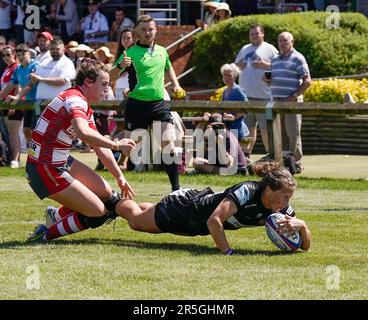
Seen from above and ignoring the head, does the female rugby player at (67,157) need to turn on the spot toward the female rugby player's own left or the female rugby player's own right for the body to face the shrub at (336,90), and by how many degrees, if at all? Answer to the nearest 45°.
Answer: approximately 45° to the female rugby player's own left

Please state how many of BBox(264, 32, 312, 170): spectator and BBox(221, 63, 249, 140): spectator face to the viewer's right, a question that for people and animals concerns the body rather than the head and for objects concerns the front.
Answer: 0

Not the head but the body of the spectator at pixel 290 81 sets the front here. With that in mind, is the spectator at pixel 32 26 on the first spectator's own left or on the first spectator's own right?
on the first spectator's own right

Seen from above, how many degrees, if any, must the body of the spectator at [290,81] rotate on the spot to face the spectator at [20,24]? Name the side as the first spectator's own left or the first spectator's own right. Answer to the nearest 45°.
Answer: approximately 90° to the first spectator's own right

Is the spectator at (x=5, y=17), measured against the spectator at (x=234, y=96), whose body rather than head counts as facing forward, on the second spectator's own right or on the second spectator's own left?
on the second spectator's own right

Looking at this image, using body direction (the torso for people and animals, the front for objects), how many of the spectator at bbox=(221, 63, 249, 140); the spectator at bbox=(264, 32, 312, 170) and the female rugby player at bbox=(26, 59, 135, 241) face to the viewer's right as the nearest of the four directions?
1

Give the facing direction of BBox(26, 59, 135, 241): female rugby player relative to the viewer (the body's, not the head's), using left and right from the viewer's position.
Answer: facing to the right of the viewer

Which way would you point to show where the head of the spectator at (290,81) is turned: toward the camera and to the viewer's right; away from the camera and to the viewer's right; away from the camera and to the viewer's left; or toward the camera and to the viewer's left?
toward the camera and to the viewer's left
